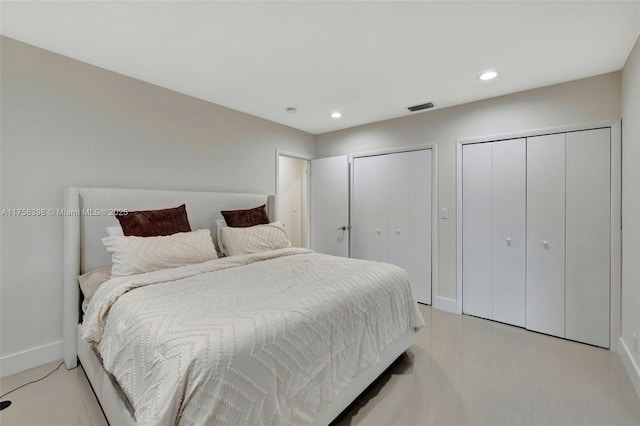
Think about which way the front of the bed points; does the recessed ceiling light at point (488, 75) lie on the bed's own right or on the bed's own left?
on the bed's own left

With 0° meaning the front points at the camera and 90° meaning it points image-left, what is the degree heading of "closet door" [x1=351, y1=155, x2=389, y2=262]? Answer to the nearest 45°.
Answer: approximately 45°

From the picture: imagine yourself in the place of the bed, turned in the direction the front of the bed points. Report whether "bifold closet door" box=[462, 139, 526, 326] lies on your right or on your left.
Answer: on your left

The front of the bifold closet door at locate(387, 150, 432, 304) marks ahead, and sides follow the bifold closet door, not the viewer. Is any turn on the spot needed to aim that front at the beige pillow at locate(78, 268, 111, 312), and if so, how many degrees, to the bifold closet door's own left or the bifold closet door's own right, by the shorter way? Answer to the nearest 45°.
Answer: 0° — it already faces it

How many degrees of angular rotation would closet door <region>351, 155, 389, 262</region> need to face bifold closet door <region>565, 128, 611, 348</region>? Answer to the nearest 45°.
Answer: approximately 90° to its left
